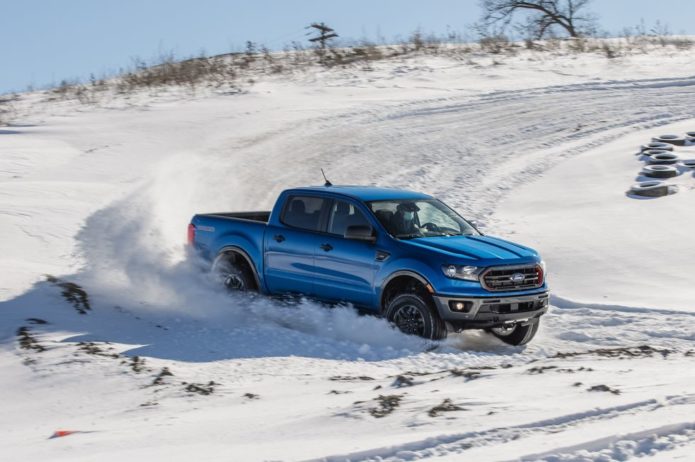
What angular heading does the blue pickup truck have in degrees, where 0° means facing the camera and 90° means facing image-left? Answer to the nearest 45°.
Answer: approximately 315°
